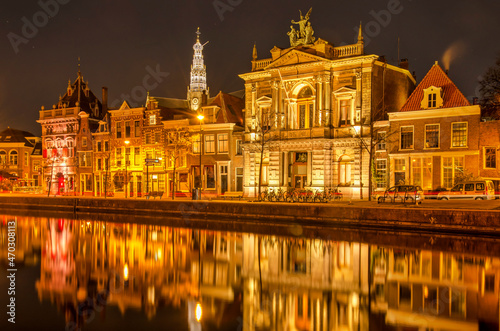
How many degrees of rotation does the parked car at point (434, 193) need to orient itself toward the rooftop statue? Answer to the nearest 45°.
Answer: approximately 45° to its right

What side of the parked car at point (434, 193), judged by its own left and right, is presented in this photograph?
left

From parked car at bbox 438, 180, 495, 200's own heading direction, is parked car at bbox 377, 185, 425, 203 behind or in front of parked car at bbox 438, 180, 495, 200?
in front

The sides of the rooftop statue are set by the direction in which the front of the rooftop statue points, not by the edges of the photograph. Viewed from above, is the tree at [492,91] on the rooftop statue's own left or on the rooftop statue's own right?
on the rooftop statue's own left

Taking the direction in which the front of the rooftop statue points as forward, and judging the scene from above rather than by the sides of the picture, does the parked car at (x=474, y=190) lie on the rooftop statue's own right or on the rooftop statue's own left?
on the rooftop statue's own left

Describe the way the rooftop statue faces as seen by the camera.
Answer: facing the viewer and to the left of the viewer

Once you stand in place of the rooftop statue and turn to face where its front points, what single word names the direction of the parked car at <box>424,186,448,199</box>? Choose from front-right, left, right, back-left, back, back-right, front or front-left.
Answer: left

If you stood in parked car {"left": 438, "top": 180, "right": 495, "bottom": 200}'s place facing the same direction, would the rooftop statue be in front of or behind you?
in front
